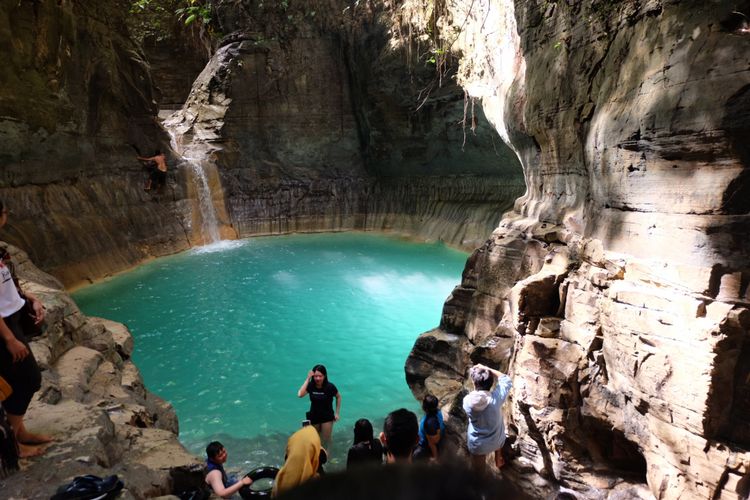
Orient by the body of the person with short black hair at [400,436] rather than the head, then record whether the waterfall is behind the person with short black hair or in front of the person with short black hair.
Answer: in front

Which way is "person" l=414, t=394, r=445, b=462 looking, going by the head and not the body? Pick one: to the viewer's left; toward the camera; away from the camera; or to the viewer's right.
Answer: away from the camera

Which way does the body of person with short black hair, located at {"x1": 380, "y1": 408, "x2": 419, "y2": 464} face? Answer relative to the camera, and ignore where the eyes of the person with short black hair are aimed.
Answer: away from the camera

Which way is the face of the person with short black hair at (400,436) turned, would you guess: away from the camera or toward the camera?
away from the camera

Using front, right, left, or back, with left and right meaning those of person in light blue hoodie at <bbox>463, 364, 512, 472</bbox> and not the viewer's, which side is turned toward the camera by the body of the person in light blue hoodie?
back

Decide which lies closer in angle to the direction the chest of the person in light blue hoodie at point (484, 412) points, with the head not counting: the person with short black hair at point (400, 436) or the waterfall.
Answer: the waterfall

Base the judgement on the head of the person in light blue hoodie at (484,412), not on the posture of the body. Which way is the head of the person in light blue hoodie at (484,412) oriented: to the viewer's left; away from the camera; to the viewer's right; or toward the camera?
away from the camera

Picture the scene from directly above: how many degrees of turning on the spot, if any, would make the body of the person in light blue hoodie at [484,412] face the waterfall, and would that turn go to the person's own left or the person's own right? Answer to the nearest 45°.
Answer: approximately 45° to the person's own left

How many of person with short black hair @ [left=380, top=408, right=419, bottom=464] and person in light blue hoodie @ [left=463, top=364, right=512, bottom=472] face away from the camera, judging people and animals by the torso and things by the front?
2

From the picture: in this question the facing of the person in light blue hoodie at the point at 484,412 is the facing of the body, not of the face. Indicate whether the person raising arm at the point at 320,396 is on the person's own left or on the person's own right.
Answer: on the person's own left
